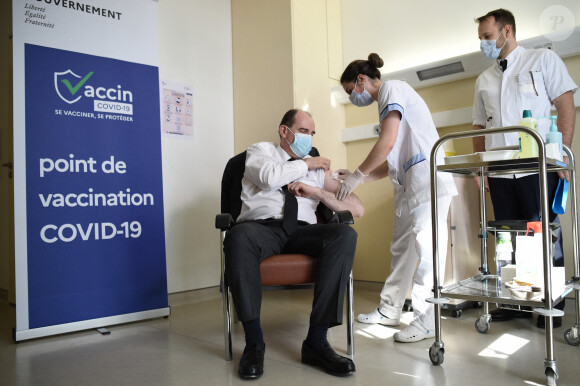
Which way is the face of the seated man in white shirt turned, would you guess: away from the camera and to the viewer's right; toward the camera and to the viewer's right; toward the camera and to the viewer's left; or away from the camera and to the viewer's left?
toward the camera and to the viewer's right

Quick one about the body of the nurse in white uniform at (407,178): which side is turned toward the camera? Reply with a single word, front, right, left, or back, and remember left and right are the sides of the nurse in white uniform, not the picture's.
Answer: left

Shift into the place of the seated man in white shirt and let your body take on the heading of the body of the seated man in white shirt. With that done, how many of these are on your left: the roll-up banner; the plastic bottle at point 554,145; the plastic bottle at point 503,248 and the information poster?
2

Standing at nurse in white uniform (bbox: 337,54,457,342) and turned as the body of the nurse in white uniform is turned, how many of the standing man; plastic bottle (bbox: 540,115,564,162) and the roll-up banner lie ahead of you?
1

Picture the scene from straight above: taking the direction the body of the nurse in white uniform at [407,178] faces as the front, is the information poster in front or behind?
in front

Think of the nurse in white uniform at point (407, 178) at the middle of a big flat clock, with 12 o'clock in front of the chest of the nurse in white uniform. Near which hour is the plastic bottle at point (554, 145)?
The plastic bottle is roughly at 7 o'clock from the nurse in white uniform.

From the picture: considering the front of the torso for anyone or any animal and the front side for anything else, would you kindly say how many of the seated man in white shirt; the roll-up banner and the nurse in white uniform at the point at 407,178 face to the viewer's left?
1

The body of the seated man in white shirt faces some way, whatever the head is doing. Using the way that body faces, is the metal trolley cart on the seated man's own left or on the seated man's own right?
on the seated man's own left

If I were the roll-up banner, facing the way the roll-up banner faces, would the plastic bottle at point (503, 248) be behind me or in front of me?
in front

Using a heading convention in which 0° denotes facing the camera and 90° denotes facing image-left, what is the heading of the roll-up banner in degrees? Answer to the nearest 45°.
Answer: approximately 315°

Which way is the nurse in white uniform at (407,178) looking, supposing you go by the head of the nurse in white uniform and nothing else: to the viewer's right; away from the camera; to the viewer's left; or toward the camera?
to the viewer's left

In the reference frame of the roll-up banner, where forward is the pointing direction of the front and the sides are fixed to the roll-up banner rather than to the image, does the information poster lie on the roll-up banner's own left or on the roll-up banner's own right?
on the roll-up banner's own left

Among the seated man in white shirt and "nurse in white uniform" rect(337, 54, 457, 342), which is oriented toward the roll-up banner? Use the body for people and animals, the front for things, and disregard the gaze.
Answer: the nurse in white uniform

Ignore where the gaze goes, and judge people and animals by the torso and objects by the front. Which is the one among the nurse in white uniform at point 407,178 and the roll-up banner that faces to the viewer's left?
the nurse in white uniform
